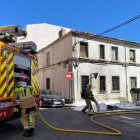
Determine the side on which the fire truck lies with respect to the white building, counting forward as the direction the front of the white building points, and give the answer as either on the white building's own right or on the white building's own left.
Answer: on the white building's own right

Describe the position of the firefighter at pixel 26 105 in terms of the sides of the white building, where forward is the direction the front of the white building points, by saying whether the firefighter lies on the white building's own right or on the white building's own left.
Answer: on the white building's own right

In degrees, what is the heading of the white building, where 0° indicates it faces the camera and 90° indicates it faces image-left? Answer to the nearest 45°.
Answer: approximately 315°

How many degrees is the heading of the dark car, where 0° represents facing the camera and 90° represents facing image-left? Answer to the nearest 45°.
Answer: approximately 315°

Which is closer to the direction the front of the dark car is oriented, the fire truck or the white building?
the fire truck

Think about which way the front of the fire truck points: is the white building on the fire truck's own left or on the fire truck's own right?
on the fire truck's own right

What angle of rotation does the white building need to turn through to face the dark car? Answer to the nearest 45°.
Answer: approximately 90° to its right

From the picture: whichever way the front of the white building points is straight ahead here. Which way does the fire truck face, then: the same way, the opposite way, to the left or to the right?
the opposite way

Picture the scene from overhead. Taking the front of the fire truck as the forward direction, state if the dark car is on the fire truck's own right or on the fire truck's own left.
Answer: on the fire truck's own right
